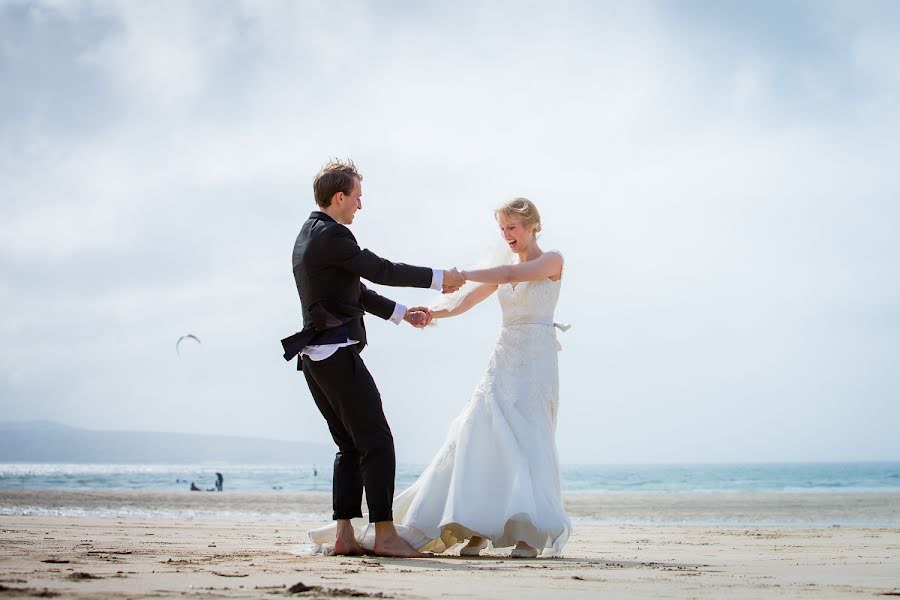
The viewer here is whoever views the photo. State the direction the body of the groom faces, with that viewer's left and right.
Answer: facing to the right of the viewer

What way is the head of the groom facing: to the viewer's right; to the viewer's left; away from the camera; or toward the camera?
to the viewer's right

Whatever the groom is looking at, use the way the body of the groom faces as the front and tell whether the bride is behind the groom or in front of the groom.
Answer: in front

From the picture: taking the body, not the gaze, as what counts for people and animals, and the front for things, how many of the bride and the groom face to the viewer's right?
1

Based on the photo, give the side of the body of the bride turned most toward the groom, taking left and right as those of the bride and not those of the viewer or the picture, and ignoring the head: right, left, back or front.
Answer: front

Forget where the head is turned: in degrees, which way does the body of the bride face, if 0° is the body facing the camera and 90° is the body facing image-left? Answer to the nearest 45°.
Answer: approximately 45°

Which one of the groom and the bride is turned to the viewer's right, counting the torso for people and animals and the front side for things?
the groom

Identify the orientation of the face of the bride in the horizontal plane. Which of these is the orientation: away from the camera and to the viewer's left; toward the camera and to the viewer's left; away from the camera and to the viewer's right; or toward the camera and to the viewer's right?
toward the camera and to the viewer's left
